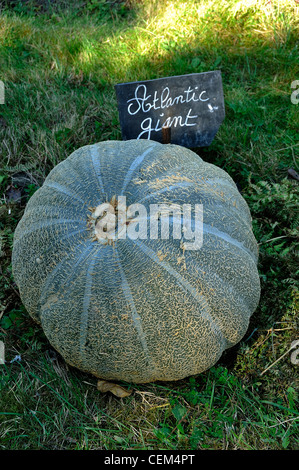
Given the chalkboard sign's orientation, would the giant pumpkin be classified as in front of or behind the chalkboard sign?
in front

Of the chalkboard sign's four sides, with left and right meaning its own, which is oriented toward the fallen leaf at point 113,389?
front

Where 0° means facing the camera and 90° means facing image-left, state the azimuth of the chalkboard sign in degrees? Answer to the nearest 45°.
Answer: approximately 0°
